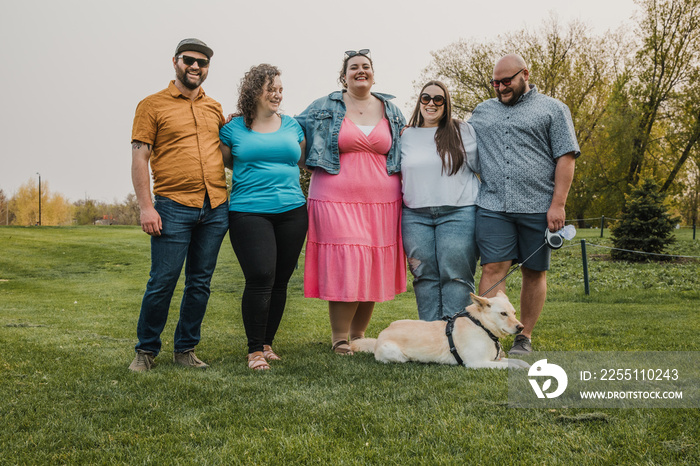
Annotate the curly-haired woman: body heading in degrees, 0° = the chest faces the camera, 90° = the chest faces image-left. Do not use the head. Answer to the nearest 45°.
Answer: approximately 0°

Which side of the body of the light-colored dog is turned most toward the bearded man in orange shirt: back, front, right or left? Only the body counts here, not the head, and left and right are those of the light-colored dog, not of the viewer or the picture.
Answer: back

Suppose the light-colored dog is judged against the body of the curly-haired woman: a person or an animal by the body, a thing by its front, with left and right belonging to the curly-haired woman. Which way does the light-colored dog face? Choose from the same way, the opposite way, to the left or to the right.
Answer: to the left

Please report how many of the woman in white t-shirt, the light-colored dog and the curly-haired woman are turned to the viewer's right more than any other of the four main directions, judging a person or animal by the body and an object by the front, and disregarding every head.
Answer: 1

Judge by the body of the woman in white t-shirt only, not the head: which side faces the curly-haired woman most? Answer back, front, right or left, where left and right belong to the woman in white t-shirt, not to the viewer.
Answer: right

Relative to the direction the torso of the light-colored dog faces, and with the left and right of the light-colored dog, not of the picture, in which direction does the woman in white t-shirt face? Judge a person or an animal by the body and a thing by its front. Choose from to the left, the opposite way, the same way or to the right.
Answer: to the right

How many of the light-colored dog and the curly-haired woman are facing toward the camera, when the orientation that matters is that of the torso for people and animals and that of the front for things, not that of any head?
1

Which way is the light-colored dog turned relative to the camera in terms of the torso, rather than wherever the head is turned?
to the viewer's right
